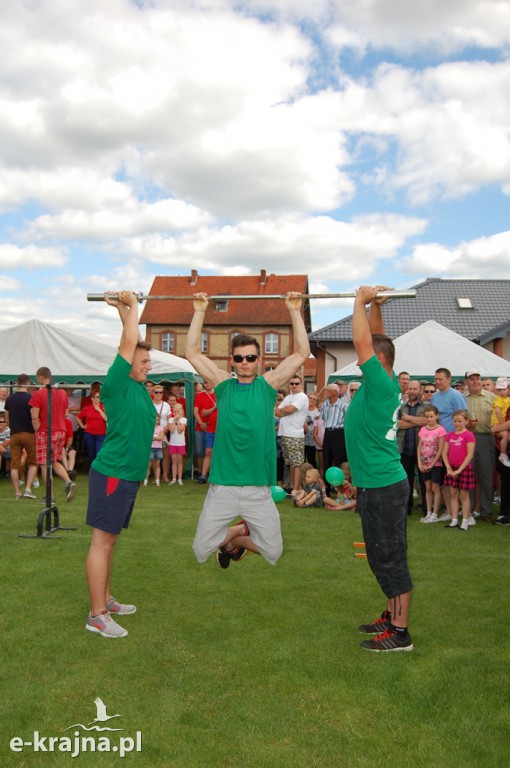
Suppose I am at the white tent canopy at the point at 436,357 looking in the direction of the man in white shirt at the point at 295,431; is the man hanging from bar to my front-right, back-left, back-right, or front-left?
front-left

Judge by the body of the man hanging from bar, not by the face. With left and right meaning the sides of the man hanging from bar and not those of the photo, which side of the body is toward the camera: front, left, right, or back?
front

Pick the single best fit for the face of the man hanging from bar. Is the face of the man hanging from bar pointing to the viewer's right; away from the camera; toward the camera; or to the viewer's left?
toward the camera

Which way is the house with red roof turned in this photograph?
toward the camera

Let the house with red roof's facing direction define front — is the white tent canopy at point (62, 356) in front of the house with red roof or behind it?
in front

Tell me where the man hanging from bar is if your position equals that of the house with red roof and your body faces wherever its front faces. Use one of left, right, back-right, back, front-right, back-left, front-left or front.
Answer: front

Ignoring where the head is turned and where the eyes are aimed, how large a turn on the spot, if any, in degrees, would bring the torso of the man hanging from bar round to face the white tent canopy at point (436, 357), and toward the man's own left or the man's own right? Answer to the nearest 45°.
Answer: approximately 180°
